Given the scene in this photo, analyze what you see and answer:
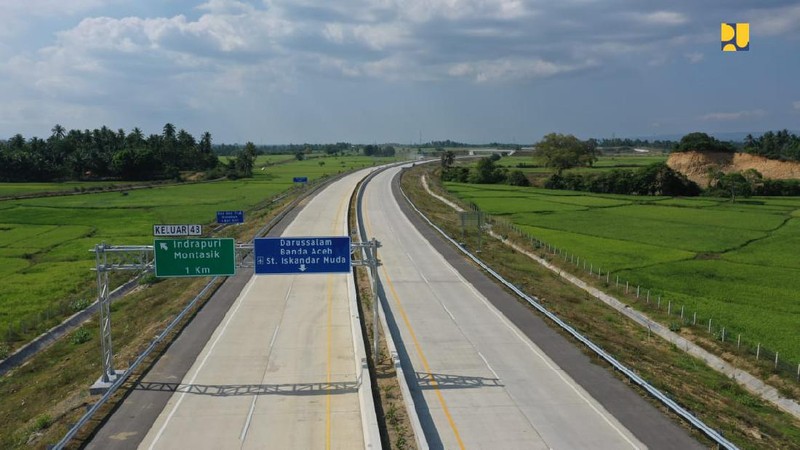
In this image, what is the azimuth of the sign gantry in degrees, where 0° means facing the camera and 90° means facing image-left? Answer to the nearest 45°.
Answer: approximately 0°

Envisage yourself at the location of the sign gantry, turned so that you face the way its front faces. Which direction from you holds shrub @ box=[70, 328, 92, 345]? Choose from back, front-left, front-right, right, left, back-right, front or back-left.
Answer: back-right

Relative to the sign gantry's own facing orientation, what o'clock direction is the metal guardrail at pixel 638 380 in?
The metal guardrail is roughly at 10 o'clock from the sign gantry.
